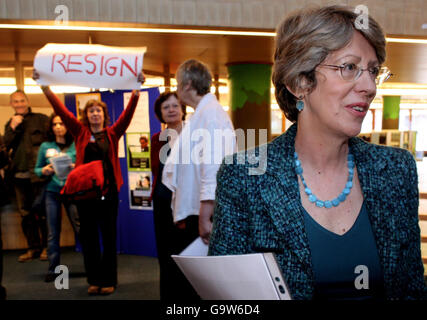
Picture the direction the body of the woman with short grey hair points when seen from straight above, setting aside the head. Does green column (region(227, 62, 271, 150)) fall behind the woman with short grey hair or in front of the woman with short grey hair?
behind

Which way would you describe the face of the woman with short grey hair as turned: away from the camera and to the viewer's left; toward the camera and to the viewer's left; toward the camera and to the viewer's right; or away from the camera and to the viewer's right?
toward the camera and to the viewer's right

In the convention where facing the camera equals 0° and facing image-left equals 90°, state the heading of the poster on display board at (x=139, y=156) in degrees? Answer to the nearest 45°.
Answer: approximately 0°

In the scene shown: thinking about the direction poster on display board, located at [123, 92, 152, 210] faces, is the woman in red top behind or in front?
in front

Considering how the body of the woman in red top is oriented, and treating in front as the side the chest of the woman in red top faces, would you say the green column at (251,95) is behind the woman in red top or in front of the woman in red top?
behind

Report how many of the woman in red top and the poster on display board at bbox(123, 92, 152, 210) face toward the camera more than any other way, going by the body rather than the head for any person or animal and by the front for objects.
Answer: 2

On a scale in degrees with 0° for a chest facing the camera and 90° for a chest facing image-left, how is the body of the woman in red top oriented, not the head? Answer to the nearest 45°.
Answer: approximately 0°

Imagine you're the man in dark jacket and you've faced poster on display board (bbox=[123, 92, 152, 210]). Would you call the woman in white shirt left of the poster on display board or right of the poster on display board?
right
